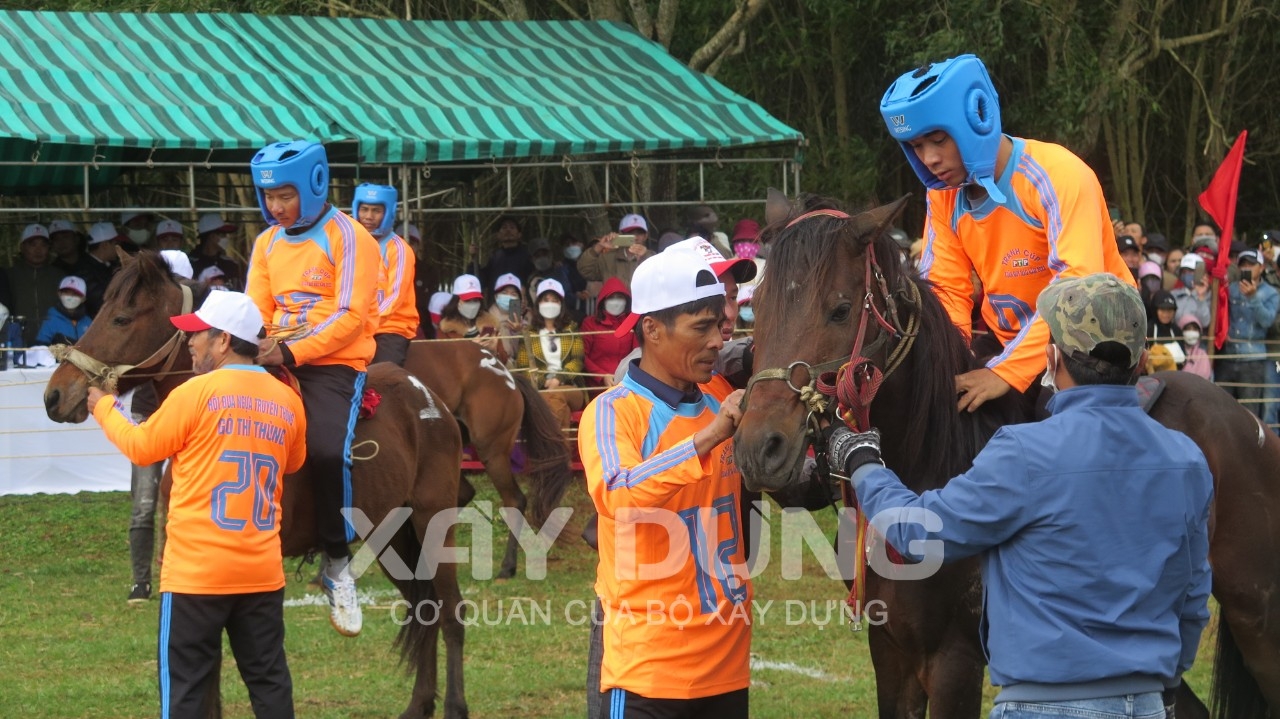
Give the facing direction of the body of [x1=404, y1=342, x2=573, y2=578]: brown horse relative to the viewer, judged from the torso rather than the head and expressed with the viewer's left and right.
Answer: facing to the left of the viewer

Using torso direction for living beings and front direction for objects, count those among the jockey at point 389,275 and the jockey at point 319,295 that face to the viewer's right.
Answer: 0

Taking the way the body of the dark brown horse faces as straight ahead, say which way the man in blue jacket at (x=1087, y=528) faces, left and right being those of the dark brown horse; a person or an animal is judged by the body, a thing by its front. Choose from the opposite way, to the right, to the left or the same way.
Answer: to the right

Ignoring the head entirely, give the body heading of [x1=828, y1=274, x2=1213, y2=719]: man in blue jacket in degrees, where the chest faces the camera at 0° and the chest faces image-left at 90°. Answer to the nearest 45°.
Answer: approximately 135°

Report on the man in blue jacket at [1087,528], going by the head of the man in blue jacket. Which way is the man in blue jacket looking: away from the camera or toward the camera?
away from the camera

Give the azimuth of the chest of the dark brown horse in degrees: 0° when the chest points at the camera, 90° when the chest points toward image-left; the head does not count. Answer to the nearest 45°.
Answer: approximately 45°

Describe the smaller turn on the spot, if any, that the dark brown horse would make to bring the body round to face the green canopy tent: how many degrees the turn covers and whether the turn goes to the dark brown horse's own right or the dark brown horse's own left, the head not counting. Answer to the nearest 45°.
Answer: approximately 90° to the dark brown horse's own right

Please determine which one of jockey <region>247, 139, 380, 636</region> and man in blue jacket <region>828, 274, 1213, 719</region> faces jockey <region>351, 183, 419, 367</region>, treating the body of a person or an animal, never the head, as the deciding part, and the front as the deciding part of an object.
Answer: the man in blue jacket

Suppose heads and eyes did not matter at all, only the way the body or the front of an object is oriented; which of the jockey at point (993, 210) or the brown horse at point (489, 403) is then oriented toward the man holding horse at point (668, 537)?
the jockey

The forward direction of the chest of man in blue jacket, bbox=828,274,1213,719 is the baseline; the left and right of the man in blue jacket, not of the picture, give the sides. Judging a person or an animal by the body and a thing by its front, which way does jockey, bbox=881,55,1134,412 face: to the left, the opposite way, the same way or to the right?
to the left

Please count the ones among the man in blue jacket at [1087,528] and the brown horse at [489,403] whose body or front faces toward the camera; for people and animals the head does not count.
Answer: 0
